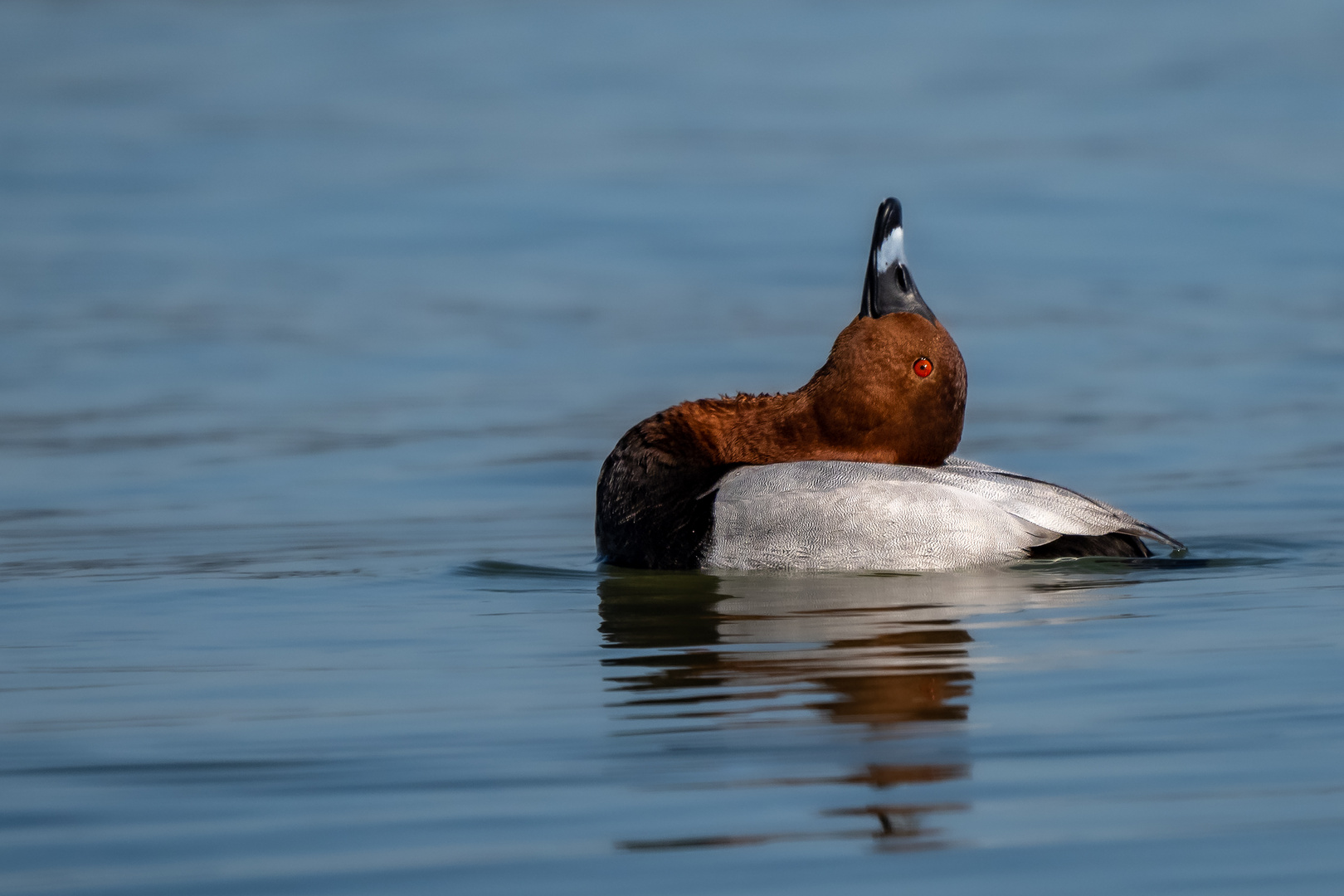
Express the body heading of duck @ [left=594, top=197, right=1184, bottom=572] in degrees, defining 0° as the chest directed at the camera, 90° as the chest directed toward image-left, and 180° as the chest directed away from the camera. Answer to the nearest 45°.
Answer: approximately 90°
